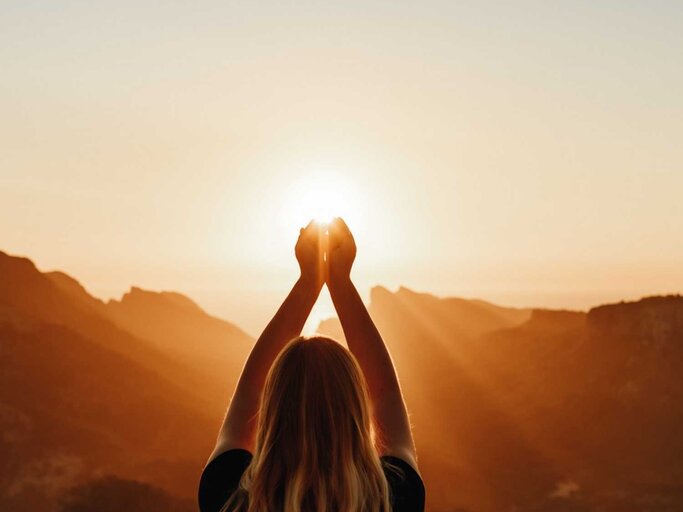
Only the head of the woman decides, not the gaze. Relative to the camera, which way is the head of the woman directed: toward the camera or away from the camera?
away from the camera

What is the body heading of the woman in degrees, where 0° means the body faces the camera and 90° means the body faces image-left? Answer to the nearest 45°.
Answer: approximately 180°
